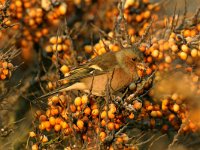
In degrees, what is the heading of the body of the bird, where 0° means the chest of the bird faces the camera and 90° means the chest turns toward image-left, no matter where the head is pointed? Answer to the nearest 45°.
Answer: approximately 270°
